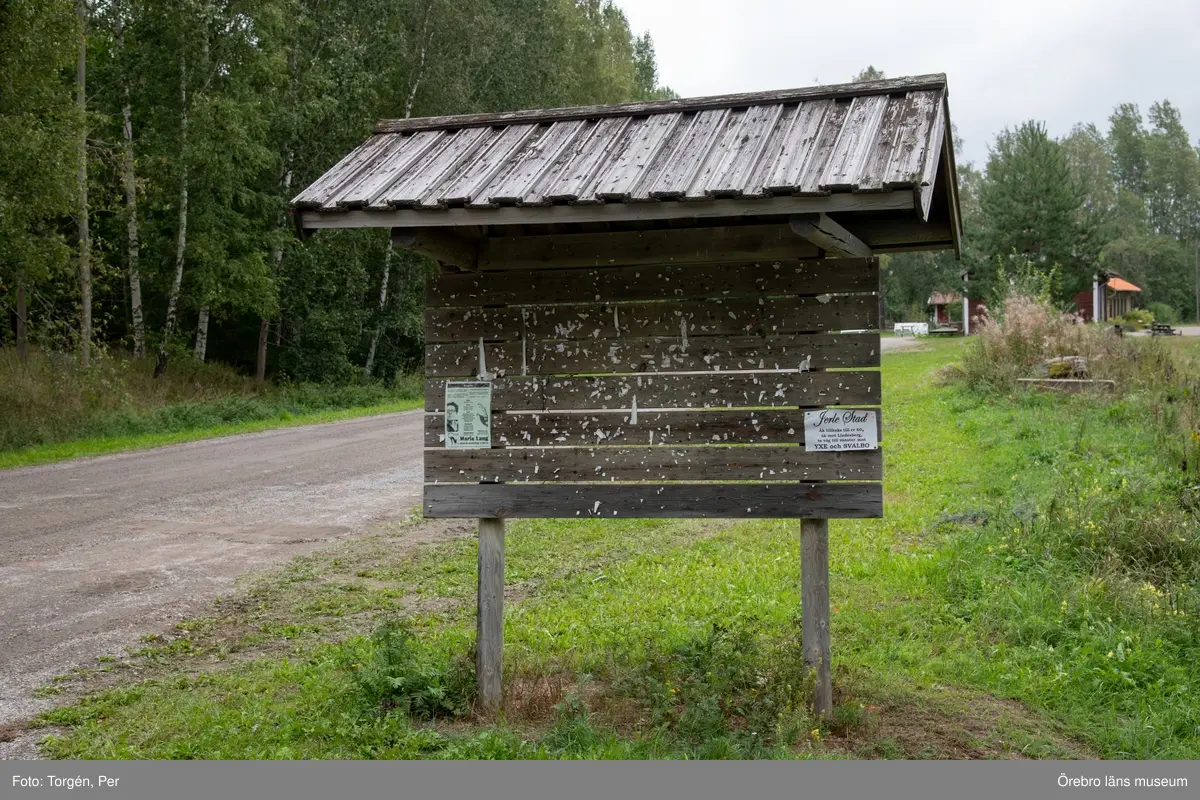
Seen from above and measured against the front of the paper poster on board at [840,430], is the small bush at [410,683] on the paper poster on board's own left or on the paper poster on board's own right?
on the paper poster on board's own right

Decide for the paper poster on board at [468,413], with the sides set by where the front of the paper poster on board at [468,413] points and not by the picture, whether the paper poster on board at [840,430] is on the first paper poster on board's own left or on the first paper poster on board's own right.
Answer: on the first paper poster on board's own left

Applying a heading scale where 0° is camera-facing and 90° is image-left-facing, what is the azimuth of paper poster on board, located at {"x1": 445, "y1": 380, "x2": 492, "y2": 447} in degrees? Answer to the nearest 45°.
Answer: approximately 0°

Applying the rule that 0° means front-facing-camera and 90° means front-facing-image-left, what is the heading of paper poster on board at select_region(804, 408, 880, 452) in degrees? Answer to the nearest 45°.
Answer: approximately 0°

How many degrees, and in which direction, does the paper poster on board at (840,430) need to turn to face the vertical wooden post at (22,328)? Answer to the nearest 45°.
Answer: approximately 135° to its right

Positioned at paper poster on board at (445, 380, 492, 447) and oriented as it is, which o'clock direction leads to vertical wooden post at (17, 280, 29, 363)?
The vertical wooden post is roughly at 5 o'clock from the paper poster on board.

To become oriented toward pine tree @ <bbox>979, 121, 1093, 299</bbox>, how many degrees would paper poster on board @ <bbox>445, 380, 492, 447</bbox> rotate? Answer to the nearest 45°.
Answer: approximately 135° to its left

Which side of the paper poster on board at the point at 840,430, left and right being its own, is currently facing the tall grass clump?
back

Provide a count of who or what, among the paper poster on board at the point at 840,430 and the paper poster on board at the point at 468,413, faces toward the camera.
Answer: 2
